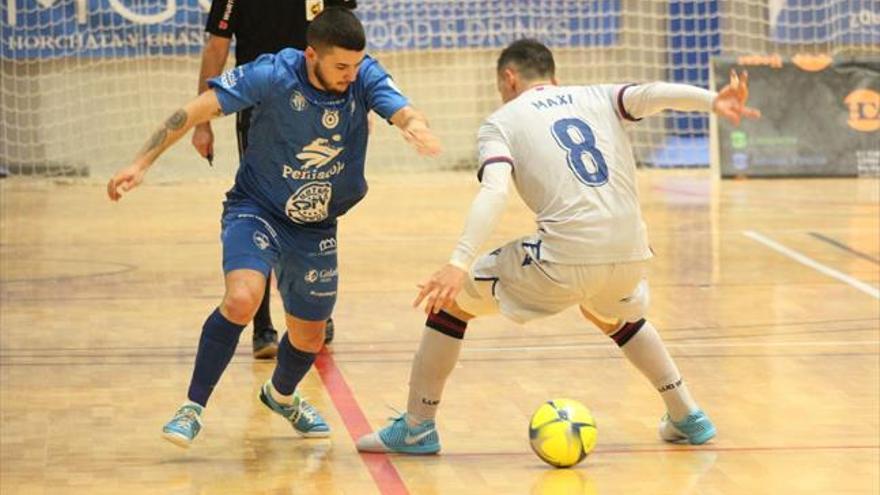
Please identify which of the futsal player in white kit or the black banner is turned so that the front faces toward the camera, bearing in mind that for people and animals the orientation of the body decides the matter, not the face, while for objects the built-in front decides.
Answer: the black banner

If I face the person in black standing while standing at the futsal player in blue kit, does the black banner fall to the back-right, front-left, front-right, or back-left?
front-right

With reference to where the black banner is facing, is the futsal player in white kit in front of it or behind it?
in front

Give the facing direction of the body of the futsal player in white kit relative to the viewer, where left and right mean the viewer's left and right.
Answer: facing away from the viewer and to the left of the viewer

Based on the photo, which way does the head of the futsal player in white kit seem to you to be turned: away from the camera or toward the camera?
away from the camera

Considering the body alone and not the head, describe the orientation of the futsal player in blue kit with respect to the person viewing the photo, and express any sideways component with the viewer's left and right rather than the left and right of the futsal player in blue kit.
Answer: facing the viewer and to the right of the viewer

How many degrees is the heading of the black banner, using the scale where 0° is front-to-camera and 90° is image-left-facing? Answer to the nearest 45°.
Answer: approximately 0°

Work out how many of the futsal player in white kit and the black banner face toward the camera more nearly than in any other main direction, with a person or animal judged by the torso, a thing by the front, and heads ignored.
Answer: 1

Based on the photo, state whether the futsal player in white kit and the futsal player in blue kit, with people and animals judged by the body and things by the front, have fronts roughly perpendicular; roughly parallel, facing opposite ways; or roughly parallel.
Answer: roughly parallel, facing opposite ways

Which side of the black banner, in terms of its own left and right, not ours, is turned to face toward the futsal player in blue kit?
front

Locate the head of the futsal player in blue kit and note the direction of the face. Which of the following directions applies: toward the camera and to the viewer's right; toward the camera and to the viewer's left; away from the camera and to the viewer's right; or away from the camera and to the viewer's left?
toward the camera and to the viewer's right
